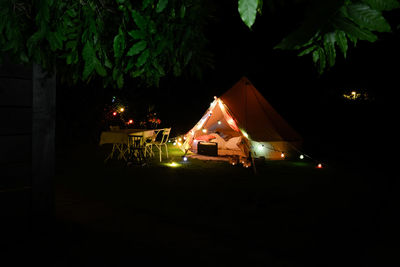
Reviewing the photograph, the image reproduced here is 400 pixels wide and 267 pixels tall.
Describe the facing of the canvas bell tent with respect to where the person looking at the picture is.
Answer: facing the viewer and to the left of the viewer

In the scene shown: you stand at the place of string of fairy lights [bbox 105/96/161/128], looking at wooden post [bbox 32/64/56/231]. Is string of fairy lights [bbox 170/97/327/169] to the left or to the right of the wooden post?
left

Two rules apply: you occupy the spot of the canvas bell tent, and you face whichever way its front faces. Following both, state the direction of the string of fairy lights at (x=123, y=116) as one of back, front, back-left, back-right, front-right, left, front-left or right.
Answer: right

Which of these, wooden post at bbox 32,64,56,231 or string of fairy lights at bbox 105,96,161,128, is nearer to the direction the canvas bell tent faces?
the wooden post
